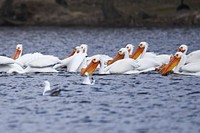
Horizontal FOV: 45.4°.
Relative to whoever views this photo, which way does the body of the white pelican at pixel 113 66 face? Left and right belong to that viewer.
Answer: facing to the left of the viewer

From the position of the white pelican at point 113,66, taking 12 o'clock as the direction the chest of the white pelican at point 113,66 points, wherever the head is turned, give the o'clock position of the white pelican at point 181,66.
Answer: the white pelican at point 181,66 is roughly at 6 o'clock from the white pelican at point 113,66.

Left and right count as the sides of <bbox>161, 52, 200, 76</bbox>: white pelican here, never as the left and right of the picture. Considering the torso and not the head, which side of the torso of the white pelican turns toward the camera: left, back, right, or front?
left

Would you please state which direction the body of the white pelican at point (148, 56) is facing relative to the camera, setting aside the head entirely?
to the viewer's left

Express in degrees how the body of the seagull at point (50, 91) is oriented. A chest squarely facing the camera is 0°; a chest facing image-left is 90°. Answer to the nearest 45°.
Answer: approximately 90°
